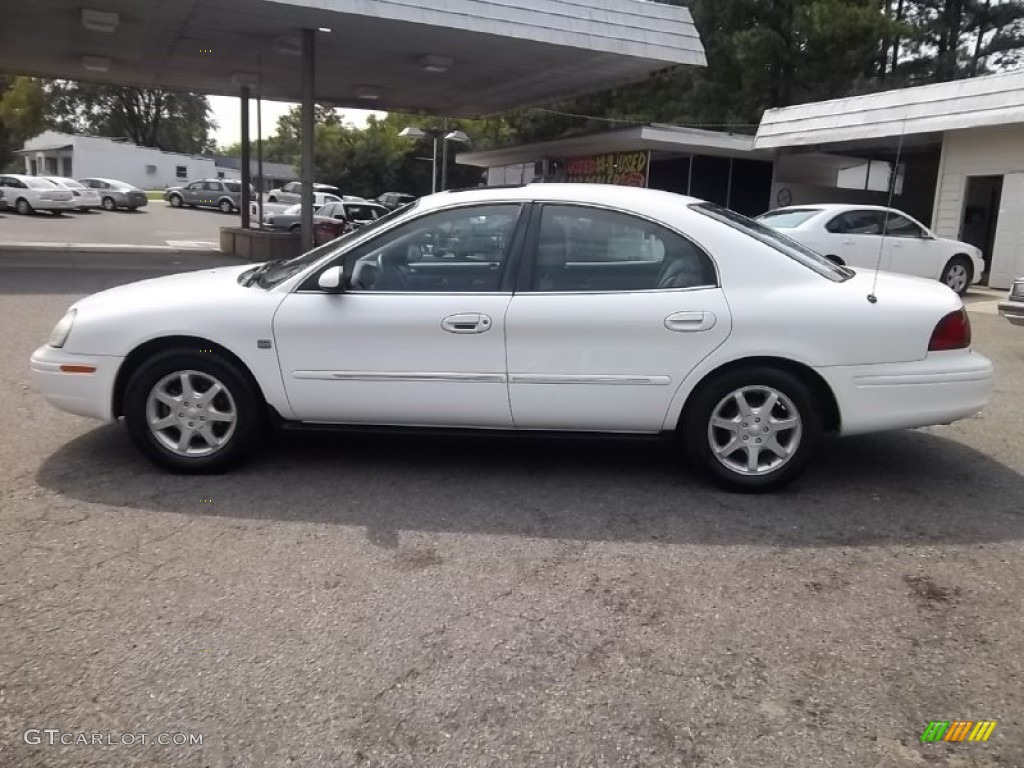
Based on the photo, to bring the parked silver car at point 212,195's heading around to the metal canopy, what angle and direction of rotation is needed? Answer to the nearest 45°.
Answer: approximately 135° to its left

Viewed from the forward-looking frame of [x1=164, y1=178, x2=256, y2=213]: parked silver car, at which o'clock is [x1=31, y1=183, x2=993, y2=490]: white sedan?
The white sedan is roughly at 9 o'clock from the parked silver car.

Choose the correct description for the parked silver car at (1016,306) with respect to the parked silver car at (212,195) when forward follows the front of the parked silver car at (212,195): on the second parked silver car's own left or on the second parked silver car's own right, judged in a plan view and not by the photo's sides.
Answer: on the second parked silver car's own left

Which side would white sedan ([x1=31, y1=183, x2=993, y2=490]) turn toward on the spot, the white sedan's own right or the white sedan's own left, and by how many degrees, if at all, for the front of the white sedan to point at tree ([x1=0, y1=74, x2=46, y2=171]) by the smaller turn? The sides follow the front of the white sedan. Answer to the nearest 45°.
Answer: approximately 45° to the white sedan's own right

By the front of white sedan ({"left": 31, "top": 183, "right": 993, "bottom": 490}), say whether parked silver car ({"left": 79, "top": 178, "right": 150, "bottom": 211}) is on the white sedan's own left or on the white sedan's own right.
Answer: on the white sedan's own right

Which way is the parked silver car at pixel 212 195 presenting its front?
to the viewer's left

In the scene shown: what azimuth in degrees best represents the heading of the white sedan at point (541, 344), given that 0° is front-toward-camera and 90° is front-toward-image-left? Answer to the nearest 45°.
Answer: approximately 90°
